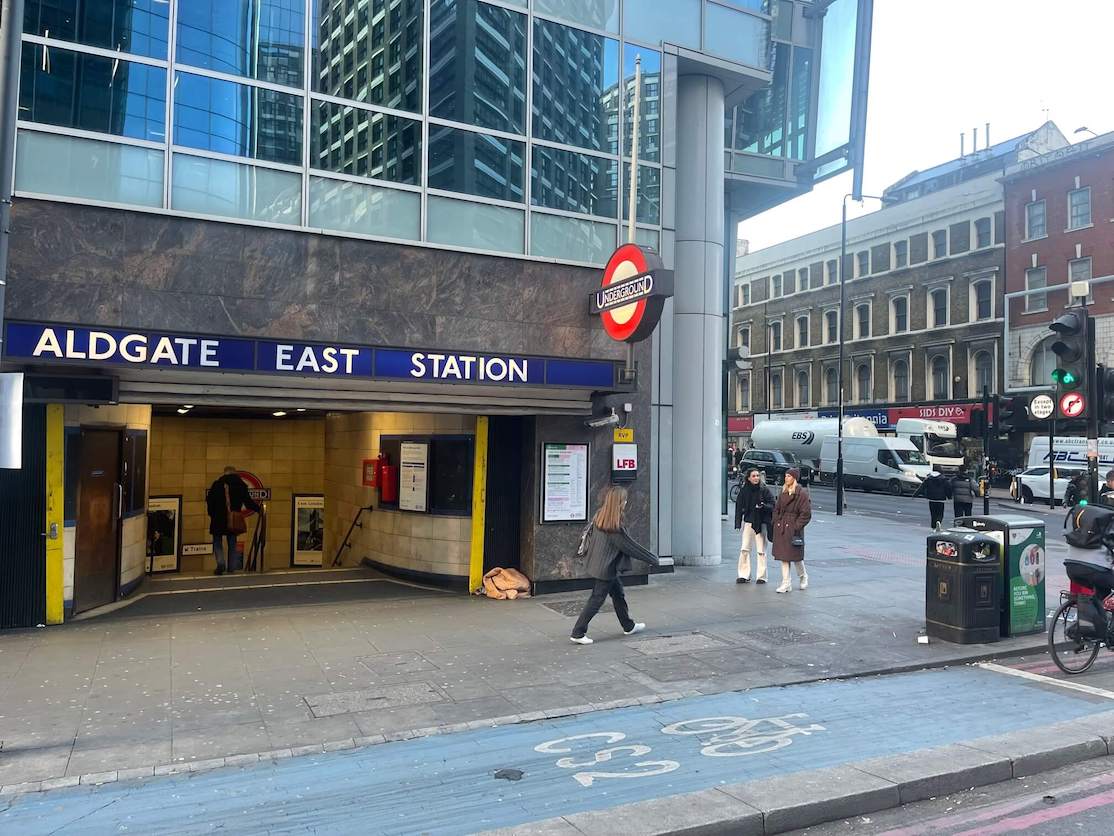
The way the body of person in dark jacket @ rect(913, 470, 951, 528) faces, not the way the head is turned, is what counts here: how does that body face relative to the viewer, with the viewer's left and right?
facing away from the viewer

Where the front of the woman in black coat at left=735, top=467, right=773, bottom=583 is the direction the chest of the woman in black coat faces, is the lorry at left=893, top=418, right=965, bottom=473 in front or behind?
behind

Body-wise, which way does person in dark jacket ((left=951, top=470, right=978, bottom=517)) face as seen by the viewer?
away from the camera

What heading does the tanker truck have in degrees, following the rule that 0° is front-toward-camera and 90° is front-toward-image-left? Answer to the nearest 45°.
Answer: approximately 270°

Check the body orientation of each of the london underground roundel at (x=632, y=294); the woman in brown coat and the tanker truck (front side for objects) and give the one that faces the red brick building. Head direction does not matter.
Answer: the tanker truck

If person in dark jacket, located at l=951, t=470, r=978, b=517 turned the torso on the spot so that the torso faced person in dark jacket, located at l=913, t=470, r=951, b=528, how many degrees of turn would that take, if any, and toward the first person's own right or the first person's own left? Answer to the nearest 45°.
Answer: approximately 45° to the first person's own left

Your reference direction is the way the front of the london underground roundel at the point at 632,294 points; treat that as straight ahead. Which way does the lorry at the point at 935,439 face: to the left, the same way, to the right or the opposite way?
to the left

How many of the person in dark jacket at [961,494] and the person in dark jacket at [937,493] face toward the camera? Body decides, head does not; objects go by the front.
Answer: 0

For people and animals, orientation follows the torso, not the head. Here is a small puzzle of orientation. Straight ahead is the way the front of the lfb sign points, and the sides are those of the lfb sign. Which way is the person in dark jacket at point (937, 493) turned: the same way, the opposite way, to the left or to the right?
the opposite way

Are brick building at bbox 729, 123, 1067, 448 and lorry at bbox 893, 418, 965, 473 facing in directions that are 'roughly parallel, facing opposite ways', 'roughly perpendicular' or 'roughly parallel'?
roughly perpendicular

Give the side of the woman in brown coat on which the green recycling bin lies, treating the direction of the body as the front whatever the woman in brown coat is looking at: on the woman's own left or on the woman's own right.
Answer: on the woman's own left

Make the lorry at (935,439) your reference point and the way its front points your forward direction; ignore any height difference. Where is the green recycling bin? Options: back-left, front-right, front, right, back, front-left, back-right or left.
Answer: front-right

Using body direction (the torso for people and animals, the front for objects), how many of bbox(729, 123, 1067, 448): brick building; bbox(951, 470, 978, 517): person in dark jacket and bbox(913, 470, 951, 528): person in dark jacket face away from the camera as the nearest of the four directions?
2
